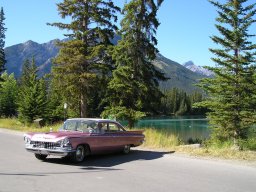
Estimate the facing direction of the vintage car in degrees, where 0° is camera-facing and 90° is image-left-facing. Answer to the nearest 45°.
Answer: approximately 45°

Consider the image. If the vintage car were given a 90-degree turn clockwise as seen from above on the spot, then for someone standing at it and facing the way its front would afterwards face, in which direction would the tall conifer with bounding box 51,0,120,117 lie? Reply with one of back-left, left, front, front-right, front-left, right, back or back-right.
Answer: front-right

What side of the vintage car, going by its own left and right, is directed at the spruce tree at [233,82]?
back

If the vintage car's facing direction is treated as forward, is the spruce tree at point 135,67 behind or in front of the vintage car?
behind
